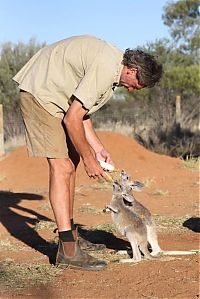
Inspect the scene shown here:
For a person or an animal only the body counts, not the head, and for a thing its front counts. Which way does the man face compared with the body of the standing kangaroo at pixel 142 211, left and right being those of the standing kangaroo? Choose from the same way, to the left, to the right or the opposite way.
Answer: the opposite way

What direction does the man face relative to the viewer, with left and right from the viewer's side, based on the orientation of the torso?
facing to the right of the viewer

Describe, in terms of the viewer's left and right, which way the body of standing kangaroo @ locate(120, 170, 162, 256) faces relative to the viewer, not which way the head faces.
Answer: facing to the left of the viewer

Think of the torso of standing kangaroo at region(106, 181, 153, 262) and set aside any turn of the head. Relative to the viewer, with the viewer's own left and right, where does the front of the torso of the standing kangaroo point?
facing to the left of the viewer

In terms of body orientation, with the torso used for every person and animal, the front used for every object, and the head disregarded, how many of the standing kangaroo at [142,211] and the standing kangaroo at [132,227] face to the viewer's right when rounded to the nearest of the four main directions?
0

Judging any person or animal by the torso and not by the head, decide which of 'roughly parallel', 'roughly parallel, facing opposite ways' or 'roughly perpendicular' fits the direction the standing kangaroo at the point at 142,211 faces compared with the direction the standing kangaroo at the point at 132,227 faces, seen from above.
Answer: roughly parallel

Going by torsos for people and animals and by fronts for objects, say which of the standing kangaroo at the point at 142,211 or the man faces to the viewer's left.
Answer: the standing kangaroo

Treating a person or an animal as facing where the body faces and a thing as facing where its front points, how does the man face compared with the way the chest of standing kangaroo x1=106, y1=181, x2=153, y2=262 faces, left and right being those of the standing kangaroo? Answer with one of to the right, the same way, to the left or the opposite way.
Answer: the opposite way
